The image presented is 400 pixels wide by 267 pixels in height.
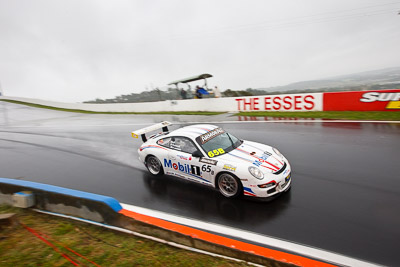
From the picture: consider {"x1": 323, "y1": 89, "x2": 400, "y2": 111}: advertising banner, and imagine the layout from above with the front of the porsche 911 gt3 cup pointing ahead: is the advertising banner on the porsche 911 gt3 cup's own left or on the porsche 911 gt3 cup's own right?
on the porsche 911 gt3 cup's own left

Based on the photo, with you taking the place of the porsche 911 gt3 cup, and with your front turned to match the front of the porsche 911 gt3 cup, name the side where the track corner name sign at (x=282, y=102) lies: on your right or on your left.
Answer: on your left

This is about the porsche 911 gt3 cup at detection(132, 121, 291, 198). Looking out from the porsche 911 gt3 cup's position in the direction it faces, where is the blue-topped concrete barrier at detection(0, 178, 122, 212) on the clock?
The blue-topped concrete barrier is roughly at 4 o'clock from the porsche 911 gt3 cup.

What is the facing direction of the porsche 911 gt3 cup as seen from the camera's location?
facing the viewer and to the right of the viewer
